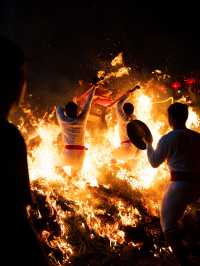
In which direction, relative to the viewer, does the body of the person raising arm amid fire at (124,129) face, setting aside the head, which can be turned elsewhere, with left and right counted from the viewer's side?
facing away from the viewer and to the right of the viewer

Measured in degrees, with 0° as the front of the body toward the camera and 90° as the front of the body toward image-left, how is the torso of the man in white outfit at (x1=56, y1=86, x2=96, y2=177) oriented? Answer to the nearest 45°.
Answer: approximately 180°

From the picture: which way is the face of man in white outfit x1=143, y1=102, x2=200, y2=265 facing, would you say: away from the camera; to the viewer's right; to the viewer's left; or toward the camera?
away from the camera

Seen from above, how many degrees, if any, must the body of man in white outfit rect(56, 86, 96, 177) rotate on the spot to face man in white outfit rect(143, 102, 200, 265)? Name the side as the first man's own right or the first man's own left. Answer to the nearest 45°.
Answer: approximately 135° to the first man's own right

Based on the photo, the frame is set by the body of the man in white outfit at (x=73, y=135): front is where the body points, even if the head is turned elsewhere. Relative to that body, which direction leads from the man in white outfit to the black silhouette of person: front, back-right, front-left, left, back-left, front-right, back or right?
back

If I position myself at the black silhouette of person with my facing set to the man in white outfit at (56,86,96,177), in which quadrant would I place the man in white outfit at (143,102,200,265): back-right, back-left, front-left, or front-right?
front-right
